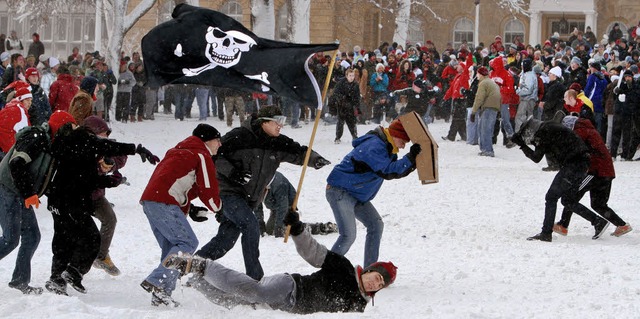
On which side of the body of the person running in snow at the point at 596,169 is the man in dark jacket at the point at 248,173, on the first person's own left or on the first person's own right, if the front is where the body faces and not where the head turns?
on the first person's own left

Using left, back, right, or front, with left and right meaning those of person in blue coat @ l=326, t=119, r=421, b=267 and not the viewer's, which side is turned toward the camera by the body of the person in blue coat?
right

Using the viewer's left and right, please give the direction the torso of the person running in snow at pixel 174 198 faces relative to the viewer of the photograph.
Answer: facing to the right of the viewer

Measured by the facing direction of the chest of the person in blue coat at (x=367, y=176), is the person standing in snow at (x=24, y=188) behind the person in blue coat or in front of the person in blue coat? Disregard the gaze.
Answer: behind

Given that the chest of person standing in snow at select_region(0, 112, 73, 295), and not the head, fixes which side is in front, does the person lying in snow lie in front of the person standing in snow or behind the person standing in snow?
in front

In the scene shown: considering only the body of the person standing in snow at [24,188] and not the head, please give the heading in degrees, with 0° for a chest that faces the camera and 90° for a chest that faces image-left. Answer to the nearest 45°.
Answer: approximately 270°

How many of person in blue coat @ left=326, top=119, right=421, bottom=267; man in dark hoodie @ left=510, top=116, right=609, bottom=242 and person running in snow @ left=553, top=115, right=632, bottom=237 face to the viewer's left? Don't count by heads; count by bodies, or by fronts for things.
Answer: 2

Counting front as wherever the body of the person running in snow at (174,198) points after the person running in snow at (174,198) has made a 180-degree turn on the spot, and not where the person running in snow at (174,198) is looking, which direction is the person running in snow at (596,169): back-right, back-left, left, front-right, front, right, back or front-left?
back-right

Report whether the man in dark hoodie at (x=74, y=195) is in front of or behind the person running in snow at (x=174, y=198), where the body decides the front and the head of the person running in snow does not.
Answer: behind

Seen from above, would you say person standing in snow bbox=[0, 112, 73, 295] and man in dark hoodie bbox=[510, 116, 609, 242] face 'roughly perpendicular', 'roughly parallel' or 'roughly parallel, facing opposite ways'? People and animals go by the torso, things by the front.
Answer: roughly parallel, facing opposite ways

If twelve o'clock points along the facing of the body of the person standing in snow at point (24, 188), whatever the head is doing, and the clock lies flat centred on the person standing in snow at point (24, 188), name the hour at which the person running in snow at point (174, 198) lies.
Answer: the person running in snow at point (174, 198) is roughly at 1 o'clock from the person standing in snow at point (24, 188).

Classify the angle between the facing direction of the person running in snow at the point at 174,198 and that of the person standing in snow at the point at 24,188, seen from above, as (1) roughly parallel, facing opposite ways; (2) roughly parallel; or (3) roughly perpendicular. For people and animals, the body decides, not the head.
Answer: roughly parallel

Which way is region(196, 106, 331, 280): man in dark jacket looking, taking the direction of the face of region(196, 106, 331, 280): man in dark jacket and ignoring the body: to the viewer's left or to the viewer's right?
to the viewer's right

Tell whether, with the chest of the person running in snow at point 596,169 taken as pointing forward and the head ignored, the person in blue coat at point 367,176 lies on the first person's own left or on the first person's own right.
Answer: on the first person's own left

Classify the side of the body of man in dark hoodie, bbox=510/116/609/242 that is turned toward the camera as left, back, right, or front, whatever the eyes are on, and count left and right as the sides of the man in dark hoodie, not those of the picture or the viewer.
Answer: left
